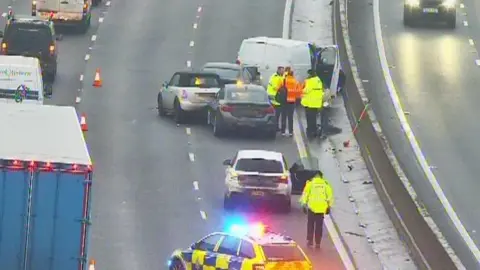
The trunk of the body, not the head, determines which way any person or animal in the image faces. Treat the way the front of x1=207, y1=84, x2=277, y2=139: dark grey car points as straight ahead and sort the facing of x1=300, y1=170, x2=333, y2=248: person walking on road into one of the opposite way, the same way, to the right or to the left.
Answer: the same way

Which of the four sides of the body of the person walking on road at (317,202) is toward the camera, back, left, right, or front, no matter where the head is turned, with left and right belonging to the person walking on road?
back

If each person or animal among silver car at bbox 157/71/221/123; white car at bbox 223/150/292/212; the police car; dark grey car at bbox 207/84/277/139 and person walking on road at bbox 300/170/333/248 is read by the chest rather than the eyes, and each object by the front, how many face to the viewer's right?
0

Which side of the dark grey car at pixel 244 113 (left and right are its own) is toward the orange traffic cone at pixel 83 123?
left

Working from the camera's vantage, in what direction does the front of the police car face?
facing away from the viewer and to the left of the viewer

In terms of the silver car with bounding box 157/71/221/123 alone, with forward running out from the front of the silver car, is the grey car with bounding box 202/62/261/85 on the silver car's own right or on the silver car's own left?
on the silver car's own right

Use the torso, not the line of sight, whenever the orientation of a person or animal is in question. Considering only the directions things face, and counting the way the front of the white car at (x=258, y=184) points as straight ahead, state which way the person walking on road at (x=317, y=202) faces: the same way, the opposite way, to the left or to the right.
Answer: the same way

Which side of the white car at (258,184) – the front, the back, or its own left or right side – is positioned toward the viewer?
back

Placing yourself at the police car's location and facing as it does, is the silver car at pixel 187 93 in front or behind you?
in front

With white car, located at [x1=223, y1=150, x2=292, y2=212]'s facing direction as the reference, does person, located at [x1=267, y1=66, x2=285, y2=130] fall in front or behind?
in front

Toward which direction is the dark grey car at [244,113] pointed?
away from the camera

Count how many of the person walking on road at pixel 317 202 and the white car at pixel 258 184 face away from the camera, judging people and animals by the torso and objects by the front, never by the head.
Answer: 2

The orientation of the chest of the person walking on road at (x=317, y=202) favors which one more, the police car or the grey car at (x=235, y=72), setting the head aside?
the grey car
